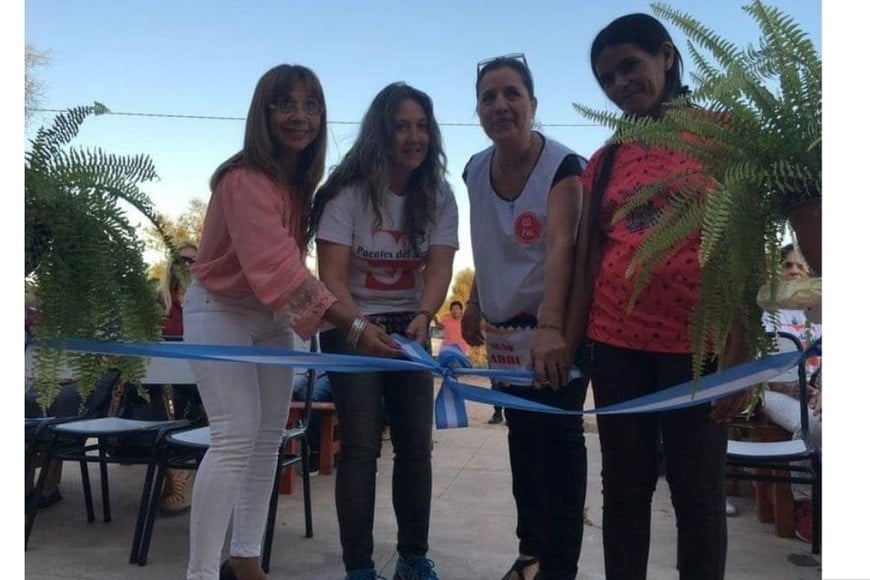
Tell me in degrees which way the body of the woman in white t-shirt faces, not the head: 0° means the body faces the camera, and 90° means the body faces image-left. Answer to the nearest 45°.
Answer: approximately 0°

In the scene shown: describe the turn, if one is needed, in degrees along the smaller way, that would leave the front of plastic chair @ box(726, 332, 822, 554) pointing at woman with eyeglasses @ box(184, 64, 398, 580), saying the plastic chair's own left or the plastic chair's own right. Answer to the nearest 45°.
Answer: approximately 45° to the plastic chair's own left

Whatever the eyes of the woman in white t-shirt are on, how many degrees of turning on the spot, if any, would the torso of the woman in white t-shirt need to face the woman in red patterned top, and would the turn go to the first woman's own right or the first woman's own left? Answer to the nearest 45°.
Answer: approximately 45° to the first woman's own left

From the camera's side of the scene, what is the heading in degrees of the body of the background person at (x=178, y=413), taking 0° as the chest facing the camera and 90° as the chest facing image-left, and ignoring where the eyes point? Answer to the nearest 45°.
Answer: approximately 315°

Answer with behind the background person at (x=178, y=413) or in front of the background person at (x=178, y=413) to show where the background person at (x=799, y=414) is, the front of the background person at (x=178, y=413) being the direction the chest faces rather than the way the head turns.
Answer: in front

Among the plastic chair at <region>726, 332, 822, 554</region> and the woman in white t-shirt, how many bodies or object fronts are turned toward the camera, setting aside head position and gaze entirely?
1

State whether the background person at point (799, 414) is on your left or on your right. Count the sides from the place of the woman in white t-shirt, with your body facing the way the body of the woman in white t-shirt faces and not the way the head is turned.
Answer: on your left

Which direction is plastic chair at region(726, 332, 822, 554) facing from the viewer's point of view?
to the viewer's left

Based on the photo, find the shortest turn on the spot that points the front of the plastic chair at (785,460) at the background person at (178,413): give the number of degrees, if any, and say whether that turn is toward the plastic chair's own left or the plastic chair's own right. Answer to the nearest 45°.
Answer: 0° — it already faces them
